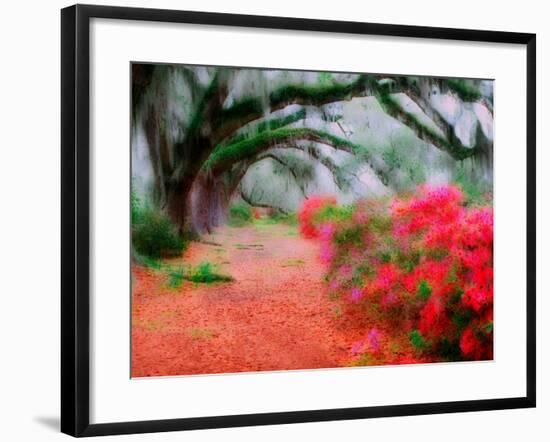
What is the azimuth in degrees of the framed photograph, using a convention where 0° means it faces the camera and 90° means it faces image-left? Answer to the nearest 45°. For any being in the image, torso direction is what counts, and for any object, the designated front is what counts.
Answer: approximately 315°
